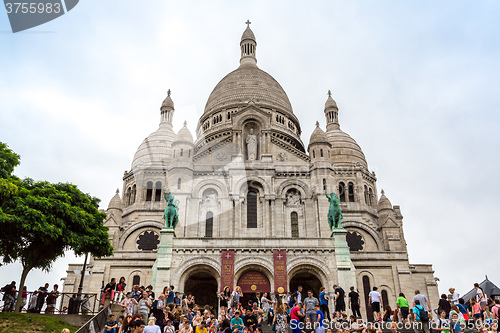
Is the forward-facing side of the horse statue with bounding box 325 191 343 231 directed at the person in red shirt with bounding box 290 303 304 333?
yes

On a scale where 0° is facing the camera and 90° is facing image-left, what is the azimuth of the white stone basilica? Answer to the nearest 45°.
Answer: approximately 0°

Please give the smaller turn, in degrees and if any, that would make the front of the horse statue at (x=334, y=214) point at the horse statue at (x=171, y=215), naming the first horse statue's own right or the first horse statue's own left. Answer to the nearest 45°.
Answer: approximately 90° to the first horse statue's own right

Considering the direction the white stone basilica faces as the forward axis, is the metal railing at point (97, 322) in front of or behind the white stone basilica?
in front

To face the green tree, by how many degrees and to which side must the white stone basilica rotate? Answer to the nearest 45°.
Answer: approximately 45° to its right

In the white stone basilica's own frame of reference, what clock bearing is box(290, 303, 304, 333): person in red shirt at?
The person in red shirt is roughly at 12 o'clock from the white stone basilica.

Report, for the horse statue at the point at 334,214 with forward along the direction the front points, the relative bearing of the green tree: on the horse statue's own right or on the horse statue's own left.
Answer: on the horse statue's own right

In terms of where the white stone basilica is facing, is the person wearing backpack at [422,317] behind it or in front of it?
in front
